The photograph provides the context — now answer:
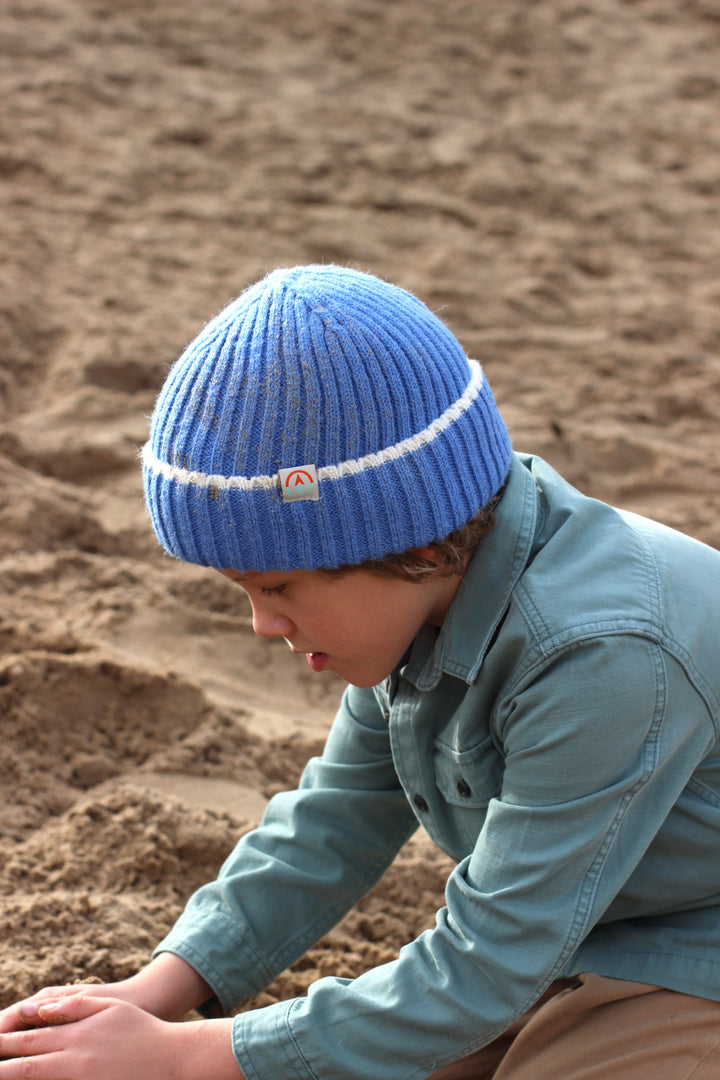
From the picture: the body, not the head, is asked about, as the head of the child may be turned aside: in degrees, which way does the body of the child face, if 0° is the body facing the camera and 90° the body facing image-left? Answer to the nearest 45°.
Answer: approximately 45°

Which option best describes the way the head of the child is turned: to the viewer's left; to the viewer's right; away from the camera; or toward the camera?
to the viewer's left
